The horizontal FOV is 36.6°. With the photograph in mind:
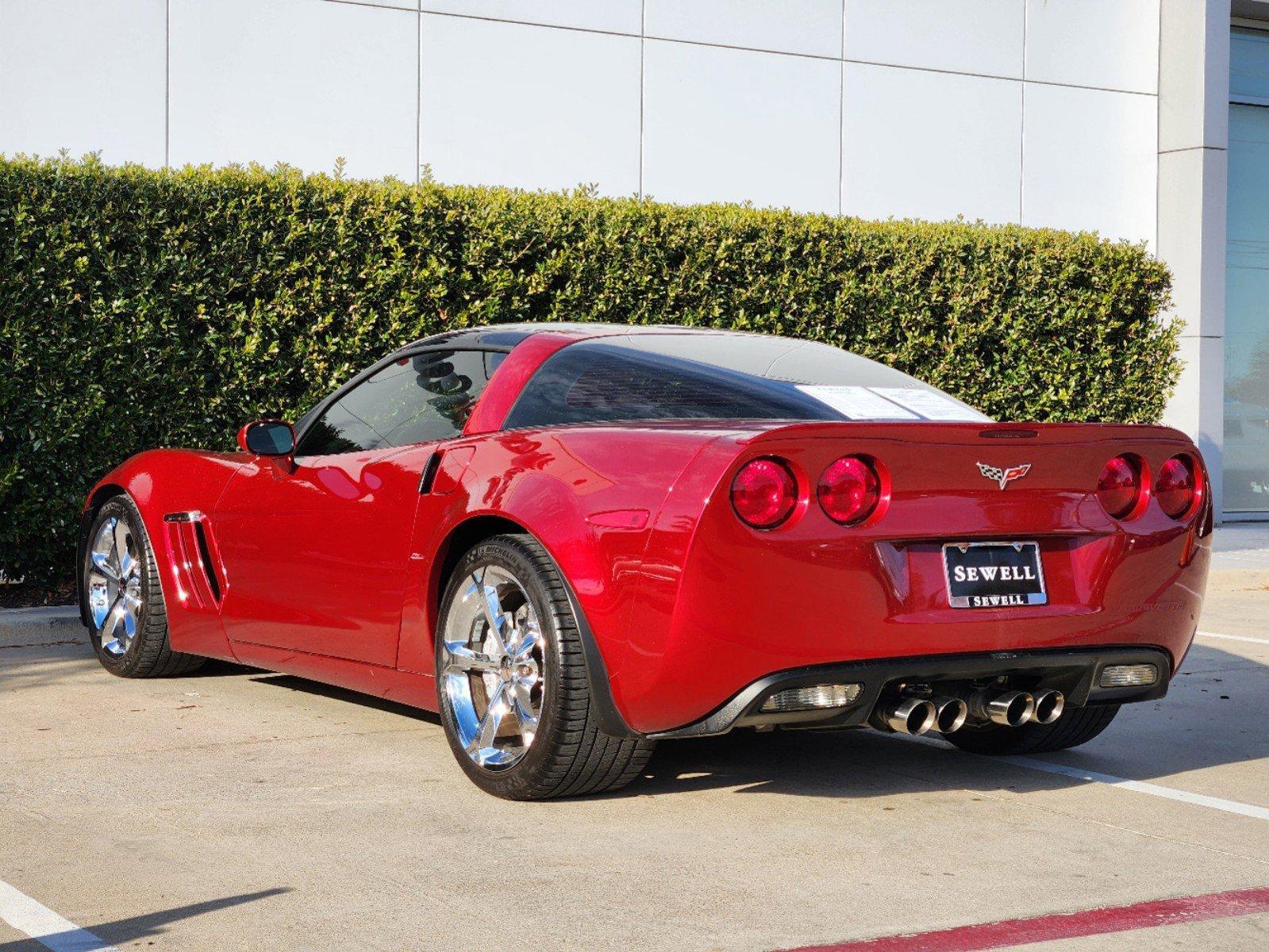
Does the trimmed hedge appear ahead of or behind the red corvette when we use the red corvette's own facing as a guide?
ahead

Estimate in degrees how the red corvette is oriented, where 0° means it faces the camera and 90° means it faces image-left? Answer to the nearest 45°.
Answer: approximately 135°
